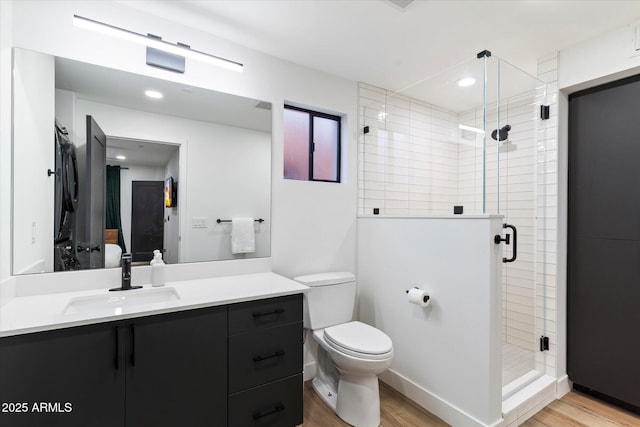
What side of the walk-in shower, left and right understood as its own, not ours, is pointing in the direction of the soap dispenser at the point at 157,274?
right

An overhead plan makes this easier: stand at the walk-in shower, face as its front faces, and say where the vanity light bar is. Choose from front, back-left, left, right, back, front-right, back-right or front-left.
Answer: right

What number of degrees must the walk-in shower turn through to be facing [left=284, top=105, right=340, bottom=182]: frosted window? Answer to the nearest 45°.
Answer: approximately 135° to its right

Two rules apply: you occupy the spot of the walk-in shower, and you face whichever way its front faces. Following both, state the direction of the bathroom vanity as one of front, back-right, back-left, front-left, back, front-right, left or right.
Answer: right

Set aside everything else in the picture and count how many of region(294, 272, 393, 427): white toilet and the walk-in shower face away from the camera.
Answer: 0

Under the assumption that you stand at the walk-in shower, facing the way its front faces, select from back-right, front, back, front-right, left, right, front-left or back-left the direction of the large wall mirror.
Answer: right

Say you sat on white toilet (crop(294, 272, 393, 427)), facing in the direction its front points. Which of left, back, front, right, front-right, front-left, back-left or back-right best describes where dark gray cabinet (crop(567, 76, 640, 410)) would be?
front-left

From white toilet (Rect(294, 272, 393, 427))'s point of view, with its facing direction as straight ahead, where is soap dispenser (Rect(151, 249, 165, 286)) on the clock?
The soap dispenser is roughly at 4 o'clock from the white toilet.

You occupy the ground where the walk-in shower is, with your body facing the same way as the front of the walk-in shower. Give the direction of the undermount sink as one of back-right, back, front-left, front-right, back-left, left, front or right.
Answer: right

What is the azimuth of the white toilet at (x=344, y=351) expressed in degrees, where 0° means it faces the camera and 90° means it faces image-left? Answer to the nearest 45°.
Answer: approximately 315°

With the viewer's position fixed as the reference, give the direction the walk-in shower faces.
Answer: facing the viewer and to the right of the viewer

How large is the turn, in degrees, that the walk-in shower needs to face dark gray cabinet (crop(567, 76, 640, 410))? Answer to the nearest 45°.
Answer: approximately 45° to its left

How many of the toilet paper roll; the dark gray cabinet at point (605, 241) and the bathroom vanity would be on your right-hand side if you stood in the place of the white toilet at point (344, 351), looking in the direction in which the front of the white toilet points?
1
